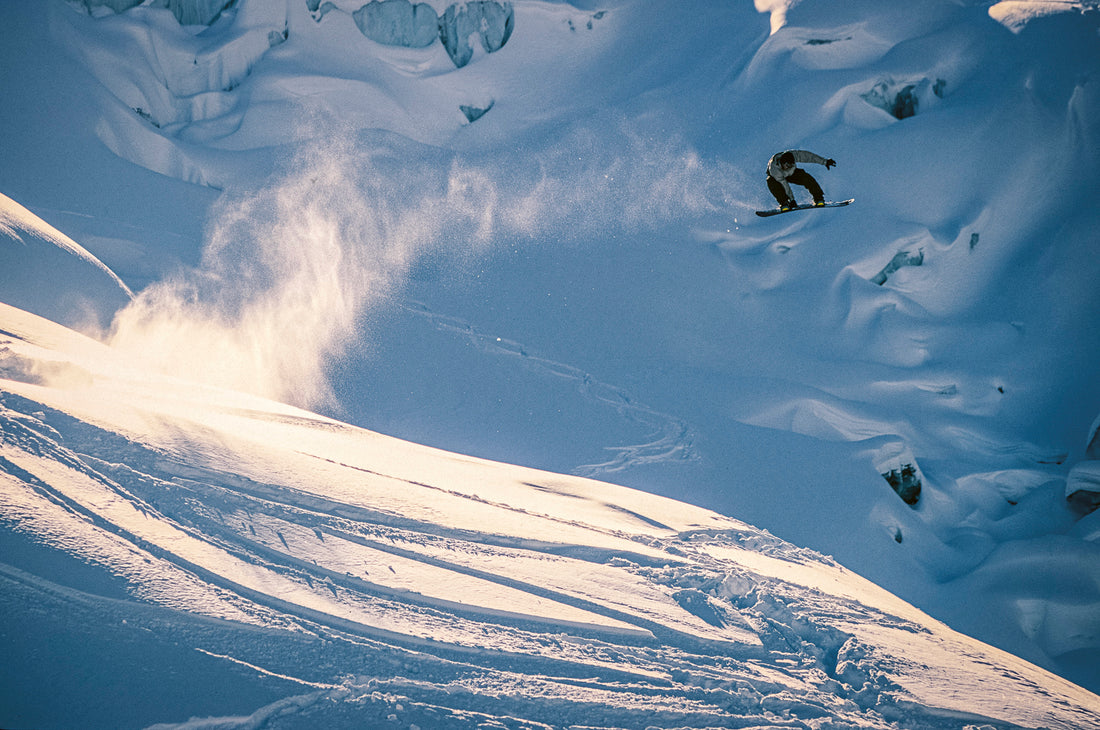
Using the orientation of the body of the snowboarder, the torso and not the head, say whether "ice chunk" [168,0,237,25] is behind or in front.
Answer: behind

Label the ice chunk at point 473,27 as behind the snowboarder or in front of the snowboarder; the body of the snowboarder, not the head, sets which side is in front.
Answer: behind

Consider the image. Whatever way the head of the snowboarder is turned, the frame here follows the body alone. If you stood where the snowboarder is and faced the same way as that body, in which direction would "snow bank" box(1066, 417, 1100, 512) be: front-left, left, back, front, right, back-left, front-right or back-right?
left
